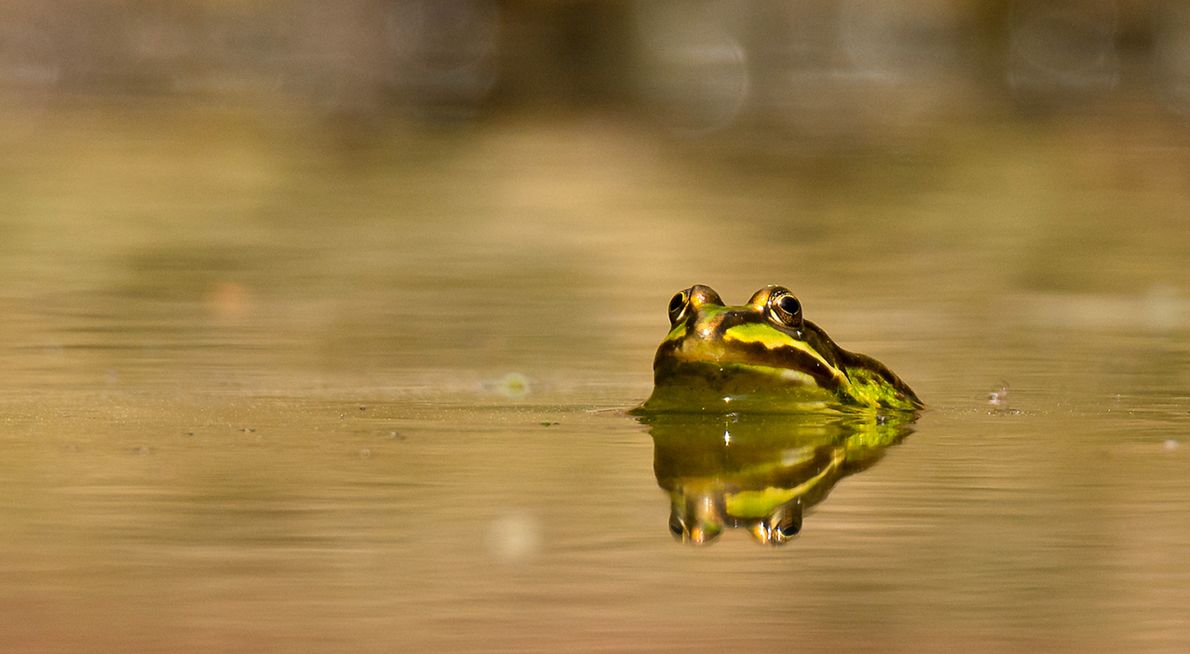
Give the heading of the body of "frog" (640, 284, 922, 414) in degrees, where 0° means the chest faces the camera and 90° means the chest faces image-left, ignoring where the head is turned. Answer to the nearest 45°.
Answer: approximately 45°

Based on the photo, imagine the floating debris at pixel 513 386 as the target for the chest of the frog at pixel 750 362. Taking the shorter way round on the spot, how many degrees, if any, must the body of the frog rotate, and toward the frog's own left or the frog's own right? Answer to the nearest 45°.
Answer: approximately 90° to the frog's own right
